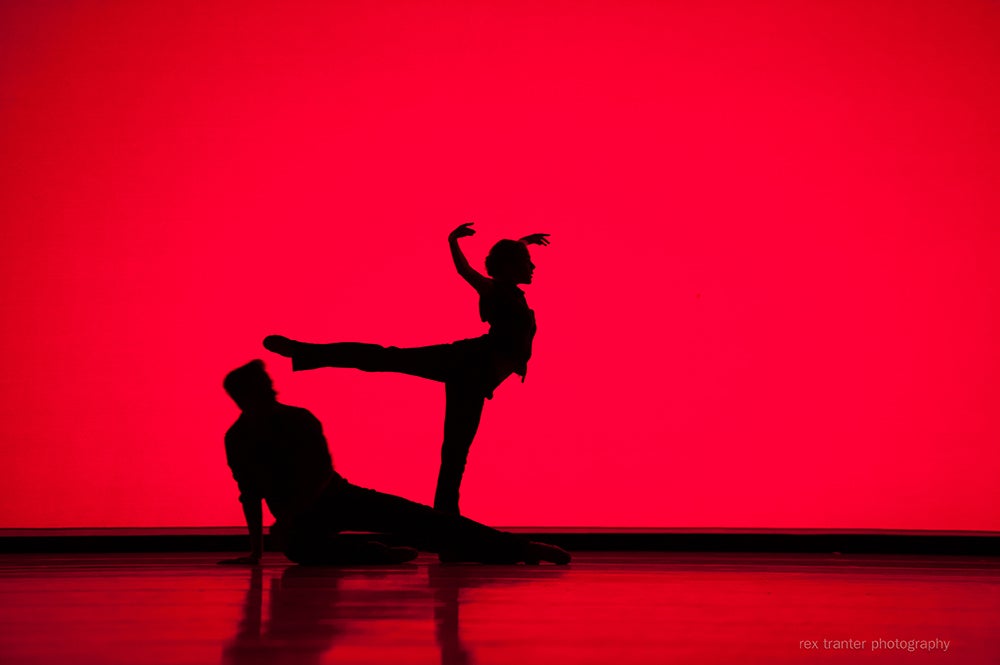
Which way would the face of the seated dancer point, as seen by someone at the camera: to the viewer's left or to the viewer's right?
to the viewer's right

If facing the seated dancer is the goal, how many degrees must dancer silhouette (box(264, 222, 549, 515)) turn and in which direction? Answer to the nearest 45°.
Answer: approximately 135° to its right

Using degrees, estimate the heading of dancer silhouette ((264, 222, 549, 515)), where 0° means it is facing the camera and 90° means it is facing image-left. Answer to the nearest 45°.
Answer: approximately 270°
